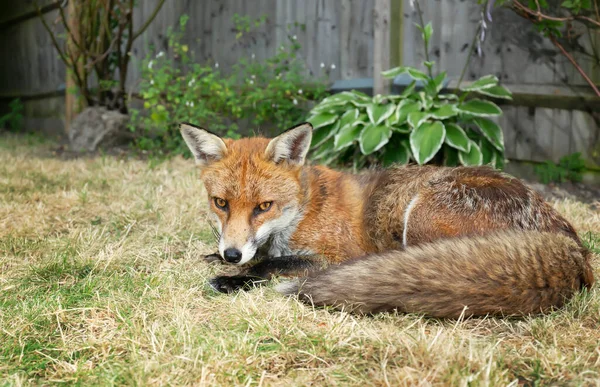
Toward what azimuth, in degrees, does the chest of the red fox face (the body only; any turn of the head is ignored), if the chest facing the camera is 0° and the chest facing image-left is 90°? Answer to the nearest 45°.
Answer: approximately 90°
